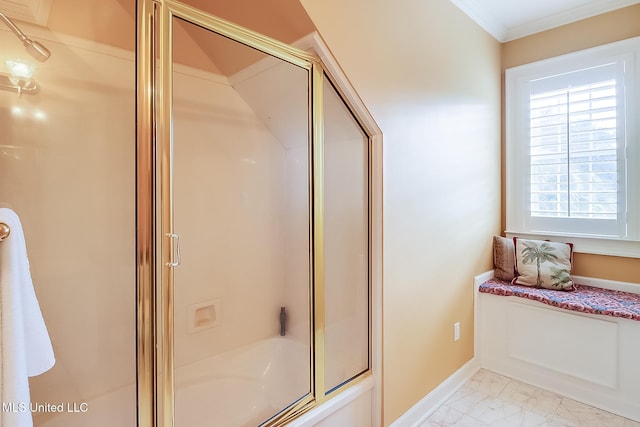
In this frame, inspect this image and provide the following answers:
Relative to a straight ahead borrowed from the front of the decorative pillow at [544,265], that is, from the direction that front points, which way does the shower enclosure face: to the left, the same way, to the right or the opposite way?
to the left

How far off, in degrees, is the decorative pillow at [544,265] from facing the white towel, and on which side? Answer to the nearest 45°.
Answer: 0° — it already faces it

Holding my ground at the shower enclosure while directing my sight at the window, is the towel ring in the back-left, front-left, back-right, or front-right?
back-right

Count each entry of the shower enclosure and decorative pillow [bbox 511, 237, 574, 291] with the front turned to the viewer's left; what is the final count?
0

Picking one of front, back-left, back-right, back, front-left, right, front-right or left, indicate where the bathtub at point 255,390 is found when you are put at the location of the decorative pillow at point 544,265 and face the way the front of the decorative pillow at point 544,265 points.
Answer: front-right

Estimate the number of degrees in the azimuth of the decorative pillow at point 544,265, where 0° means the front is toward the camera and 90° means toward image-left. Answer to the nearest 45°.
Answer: approximately 0°

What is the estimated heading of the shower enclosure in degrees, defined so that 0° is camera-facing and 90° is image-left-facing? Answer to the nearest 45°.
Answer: approximately 315°

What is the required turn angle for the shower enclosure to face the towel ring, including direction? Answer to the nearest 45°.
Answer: approximately 90° to its right

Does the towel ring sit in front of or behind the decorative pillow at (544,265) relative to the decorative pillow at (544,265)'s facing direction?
in front

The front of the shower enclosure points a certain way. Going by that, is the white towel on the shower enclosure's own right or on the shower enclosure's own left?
on the shower enclosure's own right

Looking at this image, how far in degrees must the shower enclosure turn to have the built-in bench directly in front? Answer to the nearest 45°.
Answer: approximately 45° to its left

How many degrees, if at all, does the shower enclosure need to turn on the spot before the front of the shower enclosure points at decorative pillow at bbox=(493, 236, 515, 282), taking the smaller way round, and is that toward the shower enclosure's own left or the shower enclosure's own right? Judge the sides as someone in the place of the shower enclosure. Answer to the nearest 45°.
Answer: approximately 45° to the shower enclosure's own left
